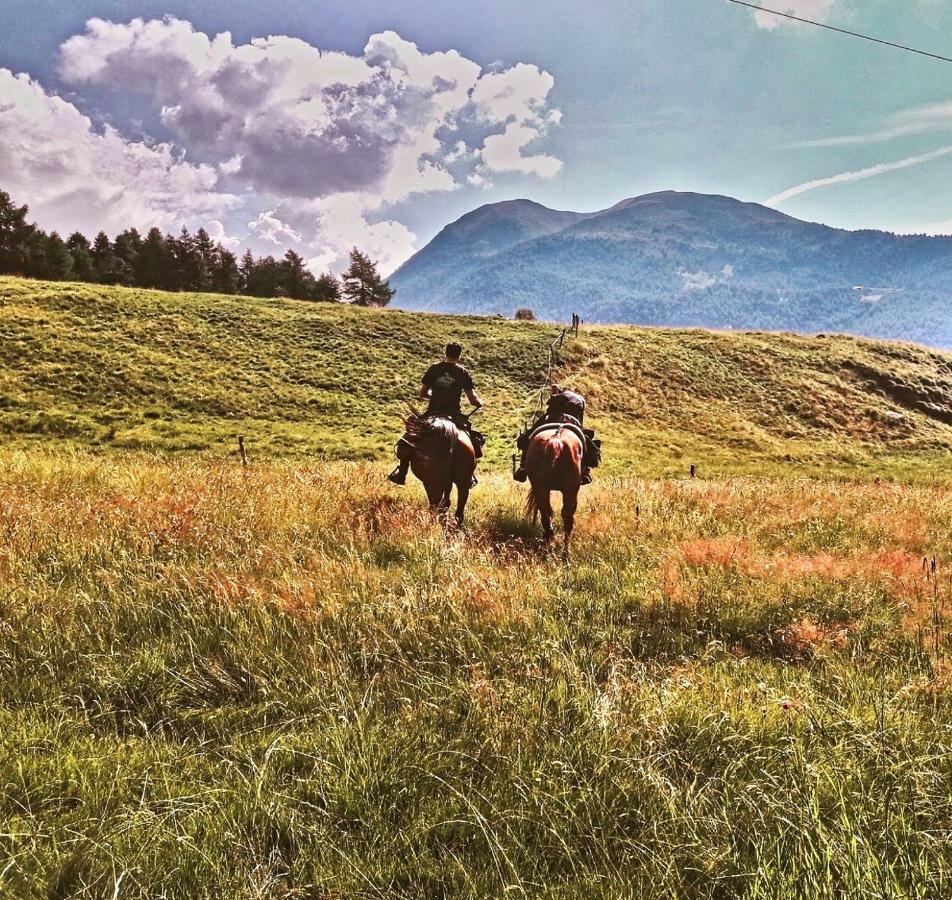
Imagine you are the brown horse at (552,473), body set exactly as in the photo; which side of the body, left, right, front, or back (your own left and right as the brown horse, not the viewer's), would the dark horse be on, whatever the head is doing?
left

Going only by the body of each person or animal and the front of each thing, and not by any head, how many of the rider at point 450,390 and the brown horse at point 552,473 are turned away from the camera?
2

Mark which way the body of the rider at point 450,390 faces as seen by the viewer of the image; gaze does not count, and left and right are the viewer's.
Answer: facing away from the viewer

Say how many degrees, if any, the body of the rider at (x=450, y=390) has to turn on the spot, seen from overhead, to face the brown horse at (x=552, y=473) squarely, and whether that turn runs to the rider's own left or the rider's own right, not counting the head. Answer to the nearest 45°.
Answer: approximately 135° to the rider's own right

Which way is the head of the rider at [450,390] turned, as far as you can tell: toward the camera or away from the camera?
away from the camera

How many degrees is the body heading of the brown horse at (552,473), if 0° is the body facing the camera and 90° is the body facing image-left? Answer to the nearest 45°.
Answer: approximately 180°
